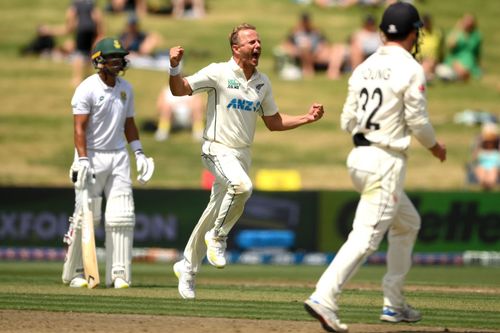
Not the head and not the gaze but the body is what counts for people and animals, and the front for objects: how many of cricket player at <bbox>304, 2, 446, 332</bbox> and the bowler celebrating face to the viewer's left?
0

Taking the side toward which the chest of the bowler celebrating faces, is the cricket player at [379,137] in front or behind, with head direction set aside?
in front

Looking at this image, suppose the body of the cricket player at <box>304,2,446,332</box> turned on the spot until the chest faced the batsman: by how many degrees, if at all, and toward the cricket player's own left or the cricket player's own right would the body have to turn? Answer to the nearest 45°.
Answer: approximately 90° to the cricket player's own left

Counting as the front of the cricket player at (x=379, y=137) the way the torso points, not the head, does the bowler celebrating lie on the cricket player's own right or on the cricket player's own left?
on the cricket player's own left

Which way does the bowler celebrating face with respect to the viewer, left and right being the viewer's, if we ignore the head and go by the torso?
facing the viewer and to the right of the viewer

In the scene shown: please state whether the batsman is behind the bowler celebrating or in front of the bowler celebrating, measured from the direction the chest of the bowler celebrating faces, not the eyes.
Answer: behind

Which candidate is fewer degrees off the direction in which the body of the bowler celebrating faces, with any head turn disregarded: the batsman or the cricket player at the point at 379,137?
the cricket player

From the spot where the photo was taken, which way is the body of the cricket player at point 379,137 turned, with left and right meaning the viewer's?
facing away from the viewer and to the right of the viewer
